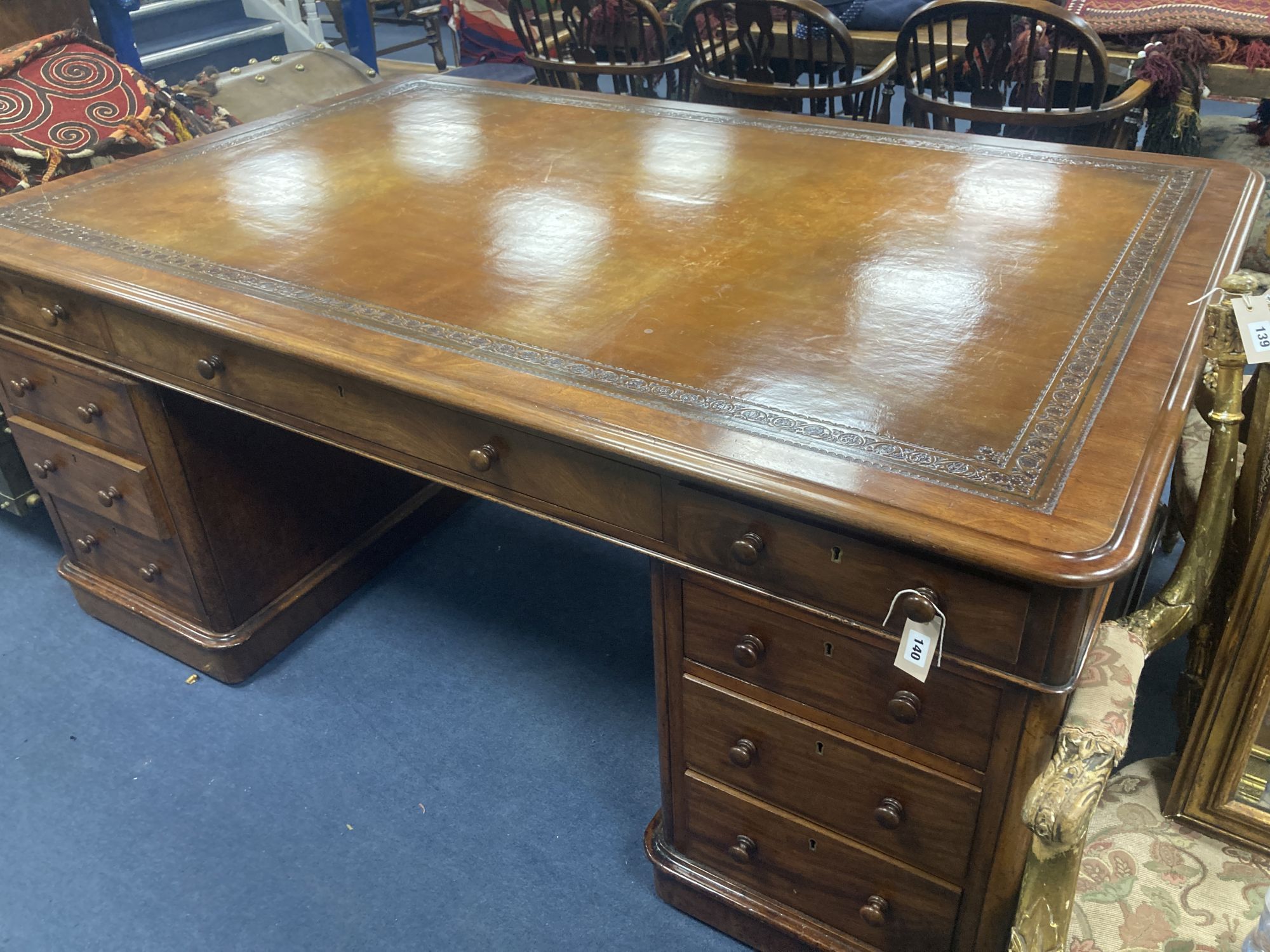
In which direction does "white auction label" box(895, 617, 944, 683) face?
toward the camera

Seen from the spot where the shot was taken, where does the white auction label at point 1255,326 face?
facing the viewer

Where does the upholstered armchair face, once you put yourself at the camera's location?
facing the viewer and to the left of the viewer

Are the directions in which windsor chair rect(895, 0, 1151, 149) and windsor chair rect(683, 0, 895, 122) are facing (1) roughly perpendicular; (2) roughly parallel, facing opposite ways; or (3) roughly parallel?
roughly parallel

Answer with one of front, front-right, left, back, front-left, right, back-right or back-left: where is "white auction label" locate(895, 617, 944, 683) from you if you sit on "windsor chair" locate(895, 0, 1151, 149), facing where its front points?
back-right

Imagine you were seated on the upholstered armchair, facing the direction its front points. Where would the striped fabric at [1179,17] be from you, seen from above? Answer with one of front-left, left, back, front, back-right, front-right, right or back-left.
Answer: back-right

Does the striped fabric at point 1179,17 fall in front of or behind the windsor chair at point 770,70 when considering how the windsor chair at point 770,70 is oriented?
in front

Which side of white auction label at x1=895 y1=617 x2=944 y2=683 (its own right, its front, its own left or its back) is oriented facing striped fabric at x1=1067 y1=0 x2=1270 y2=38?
back

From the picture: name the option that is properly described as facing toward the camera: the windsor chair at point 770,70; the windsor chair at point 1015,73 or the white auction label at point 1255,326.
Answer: the white auction label

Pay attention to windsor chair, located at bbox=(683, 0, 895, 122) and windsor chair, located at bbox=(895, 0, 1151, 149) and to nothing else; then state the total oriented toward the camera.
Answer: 0
